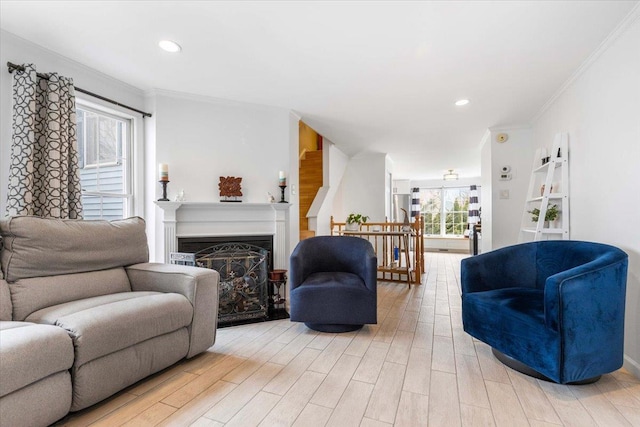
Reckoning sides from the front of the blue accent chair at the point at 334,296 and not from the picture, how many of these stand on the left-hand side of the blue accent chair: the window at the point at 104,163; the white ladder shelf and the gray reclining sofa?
1

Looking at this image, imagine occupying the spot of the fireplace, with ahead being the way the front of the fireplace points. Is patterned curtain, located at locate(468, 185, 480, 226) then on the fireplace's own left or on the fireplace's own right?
on the fireplace's own left

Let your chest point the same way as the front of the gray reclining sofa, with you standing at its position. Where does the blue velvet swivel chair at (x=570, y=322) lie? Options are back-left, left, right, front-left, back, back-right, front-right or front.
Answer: front

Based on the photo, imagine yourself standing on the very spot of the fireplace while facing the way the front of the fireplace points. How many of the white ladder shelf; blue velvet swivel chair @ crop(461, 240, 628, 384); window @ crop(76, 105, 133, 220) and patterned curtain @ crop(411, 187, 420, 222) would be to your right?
1

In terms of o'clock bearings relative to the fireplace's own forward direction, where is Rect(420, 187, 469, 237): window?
The window is roughly at 8 o'clock from the fireplace.

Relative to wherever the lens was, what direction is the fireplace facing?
facing the viewer

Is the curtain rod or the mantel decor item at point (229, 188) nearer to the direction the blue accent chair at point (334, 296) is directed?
the curtain rod

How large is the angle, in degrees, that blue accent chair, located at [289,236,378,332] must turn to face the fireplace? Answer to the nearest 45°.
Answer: approximately 135° to its right

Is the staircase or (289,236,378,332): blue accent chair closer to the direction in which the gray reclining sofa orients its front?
the blue accent chair

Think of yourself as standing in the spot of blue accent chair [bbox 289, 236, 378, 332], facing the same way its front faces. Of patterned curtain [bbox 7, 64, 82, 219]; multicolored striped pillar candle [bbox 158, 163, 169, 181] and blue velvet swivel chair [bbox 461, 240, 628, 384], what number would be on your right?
2

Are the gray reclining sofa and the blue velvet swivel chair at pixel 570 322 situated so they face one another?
yes

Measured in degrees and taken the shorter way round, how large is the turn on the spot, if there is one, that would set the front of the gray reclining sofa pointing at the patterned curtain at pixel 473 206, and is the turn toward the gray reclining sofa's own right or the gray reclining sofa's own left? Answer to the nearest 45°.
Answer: approximately 45° to the gray reclining sofa's own left

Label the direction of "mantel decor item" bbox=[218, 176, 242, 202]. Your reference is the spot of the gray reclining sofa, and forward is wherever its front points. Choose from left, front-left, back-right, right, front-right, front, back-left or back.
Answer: left

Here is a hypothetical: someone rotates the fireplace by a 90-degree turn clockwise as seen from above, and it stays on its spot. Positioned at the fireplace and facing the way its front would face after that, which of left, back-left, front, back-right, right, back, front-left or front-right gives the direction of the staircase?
back-right

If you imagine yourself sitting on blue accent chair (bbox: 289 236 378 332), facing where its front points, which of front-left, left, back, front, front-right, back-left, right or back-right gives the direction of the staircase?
back

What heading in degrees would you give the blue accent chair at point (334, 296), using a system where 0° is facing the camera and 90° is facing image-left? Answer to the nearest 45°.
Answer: approximately 0°
